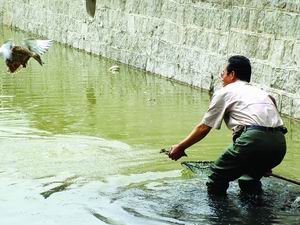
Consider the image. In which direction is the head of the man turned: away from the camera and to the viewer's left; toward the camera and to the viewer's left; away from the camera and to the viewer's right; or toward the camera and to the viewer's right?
away from the camera and to the viewer's left

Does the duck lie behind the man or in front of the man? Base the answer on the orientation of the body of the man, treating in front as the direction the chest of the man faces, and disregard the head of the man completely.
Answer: in front

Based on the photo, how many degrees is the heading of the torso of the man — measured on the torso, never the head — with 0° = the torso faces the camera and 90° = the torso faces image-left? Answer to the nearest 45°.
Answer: approximately 135°

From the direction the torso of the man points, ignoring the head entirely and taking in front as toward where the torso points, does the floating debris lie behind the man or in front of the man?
in front
